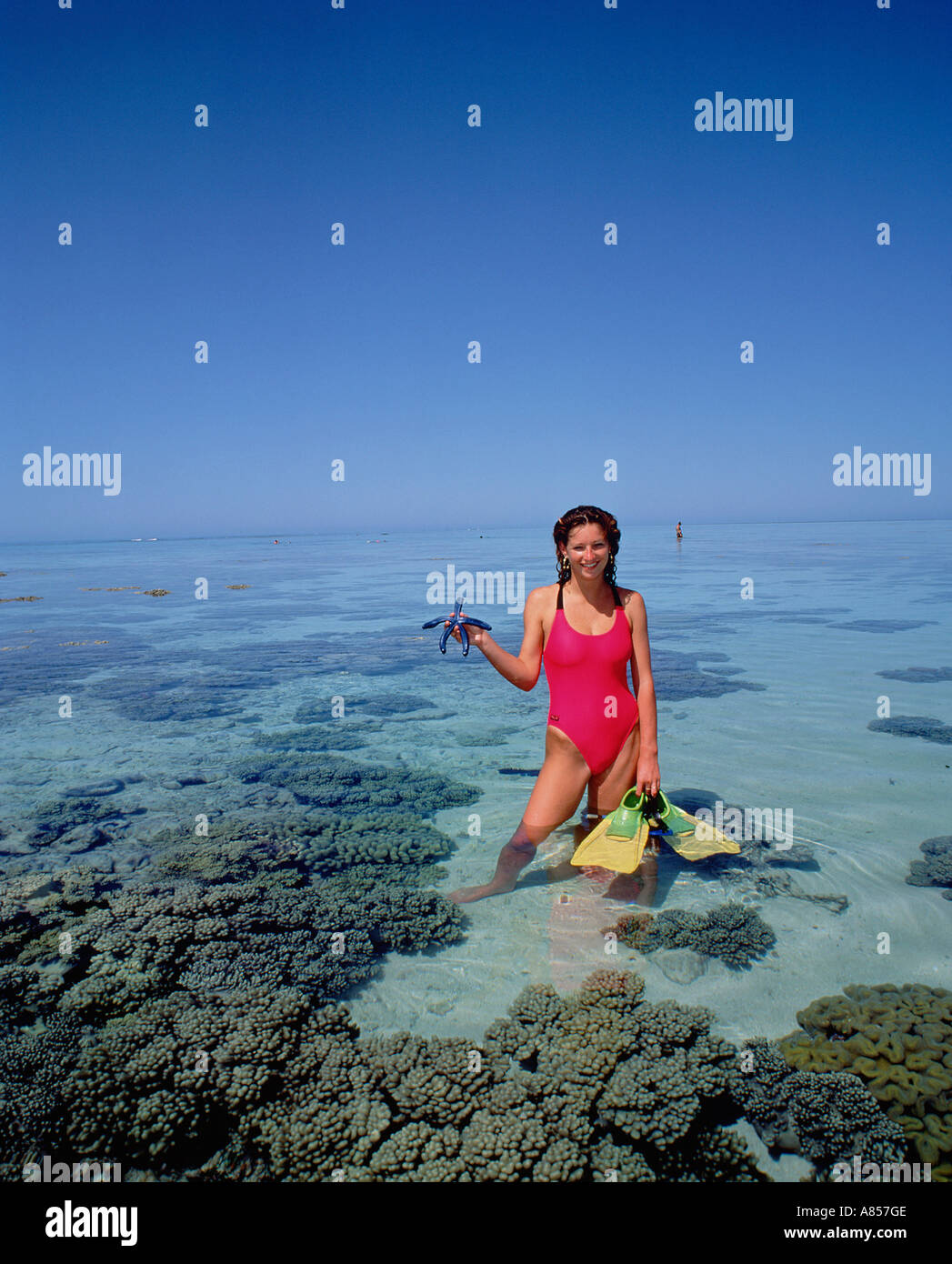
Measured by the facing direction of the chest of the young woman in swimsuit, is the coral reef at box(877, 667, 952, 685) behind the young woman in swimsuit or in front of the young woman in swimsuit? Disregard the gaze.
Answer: behind

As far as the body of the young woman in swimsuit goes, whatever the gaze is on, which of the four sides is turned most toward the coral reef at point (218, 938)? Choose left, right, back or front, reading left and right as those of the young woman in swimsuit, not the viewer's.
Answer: right

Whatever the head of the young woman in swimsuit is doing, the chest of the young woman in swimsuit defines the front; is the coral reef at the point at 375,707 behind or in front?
behind

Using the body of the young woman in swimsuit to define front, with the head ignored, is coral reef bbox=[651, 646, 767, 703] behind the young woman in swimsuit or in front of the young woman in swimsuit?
behind

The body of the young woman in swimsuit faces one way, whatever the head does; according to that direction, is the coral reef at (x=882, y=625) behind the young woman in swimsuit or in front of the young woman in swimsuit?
behind

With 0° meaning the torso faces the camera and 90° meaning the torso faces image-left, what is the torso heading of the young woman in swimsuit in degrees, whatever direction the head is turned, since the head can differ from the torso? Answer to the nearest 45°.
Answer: approximately 0°
